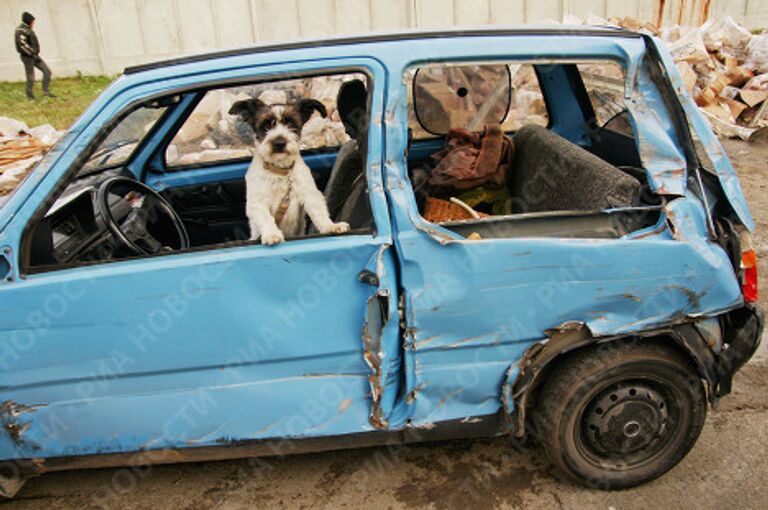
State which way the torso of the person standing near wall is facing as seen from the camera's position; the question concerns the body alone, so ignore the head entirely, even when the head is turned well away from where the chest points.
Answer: to the viewer's right

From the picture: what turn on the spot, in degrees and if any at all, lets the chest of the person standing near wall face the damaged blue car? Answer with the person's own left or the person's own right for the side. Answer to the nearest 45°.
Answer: approximately 90° to the person's own right

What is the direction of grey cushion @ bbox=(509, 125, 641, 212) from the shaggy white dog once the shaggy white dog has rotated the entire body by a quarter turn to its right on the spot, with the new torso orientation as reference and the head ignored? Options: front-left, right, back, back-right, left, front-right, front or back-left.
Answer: back

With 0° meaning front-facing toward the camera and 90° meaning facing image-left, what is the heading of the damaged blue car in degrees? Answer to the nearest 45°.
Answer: approximately 90°
